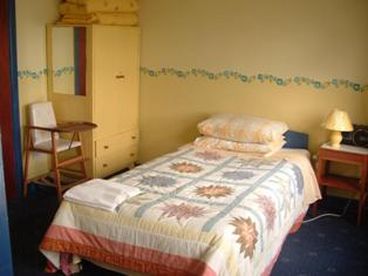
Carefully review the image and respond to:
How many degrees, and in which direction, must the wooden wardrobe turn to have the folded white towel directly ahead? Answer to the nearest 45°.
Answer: approximately 45° to its right

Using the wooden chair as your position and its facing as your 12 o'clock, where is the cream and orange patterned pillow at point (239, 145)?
The cream and orange patterned pillow is roughly at 11 o'clock from the wooden chair.

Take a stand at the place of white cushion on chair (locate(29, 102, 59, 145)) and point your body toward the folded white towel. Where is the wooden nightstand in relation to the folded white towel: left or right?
left

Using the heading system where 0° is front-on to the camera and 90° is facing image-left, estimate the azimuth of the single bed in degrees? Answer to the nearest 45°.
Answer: approximately 45°

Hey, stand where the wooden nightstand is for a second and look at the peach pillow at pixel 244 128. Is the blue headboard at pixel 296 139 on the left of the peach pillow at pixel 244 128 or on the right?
right

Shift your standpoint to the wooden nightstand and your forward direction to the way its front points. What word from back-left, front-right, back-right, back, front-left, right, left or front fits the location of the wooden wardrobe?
front-right

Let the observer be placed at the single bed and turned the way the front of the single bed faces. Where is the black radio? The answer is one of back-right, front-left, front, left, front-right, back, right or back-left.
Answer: back

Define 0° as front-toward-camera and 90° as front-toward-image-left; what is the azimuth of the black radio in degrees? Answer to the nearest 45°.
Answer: approximately 45°

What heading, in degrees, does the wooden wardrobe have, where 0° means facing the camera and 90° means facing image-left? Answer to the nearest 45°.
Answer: approximately 315°
